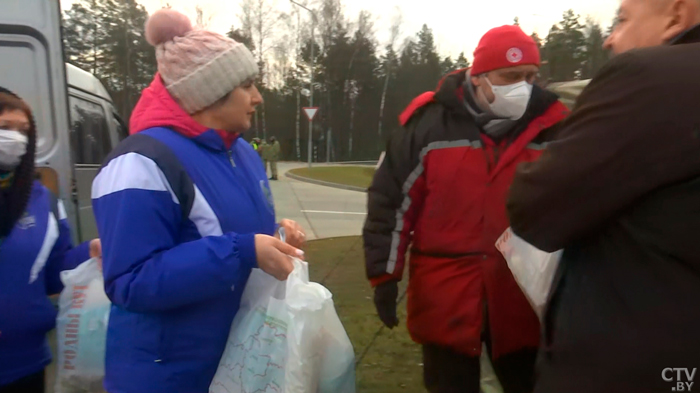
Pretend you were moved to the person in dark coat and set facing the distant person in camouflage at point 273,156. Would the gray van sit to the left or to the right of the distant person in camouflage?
left

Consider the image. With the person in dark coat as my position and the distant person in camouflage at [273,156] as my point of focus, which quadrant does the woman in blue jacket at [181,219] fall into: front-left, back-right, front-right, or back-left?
front-left

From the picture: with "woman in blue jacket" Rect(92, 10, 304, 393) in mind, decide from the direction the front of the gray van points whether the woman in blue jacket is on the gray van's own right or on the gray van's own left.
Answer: on the gray van's own right

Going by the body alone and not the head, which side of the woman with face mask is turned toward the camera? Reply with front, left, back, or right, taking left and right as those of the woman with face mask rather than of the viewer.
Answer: front

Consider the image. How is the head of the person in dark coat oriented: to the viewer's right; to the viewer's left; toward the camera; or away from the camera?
to the viewer's left

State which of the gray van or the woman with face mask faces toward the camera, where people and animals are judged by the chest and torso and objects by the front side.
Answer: the woman with face mask

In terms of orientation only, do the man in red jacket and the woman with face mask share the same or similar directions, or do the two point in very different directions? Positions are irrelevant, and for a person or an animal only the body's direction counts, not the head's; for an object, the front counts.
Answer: same or similar directions

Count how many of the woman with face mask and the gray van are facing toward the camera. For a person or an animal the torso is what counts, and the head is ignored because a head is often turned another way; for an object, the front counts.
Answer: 1

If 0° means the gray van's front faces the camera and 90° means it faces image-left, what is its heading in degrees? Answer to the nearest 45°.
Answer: approximately 225°

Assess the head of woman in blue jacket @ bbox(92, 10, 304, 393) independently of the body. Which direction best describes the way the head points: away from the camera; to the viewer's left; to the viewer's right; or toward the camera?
to the viewer's right
